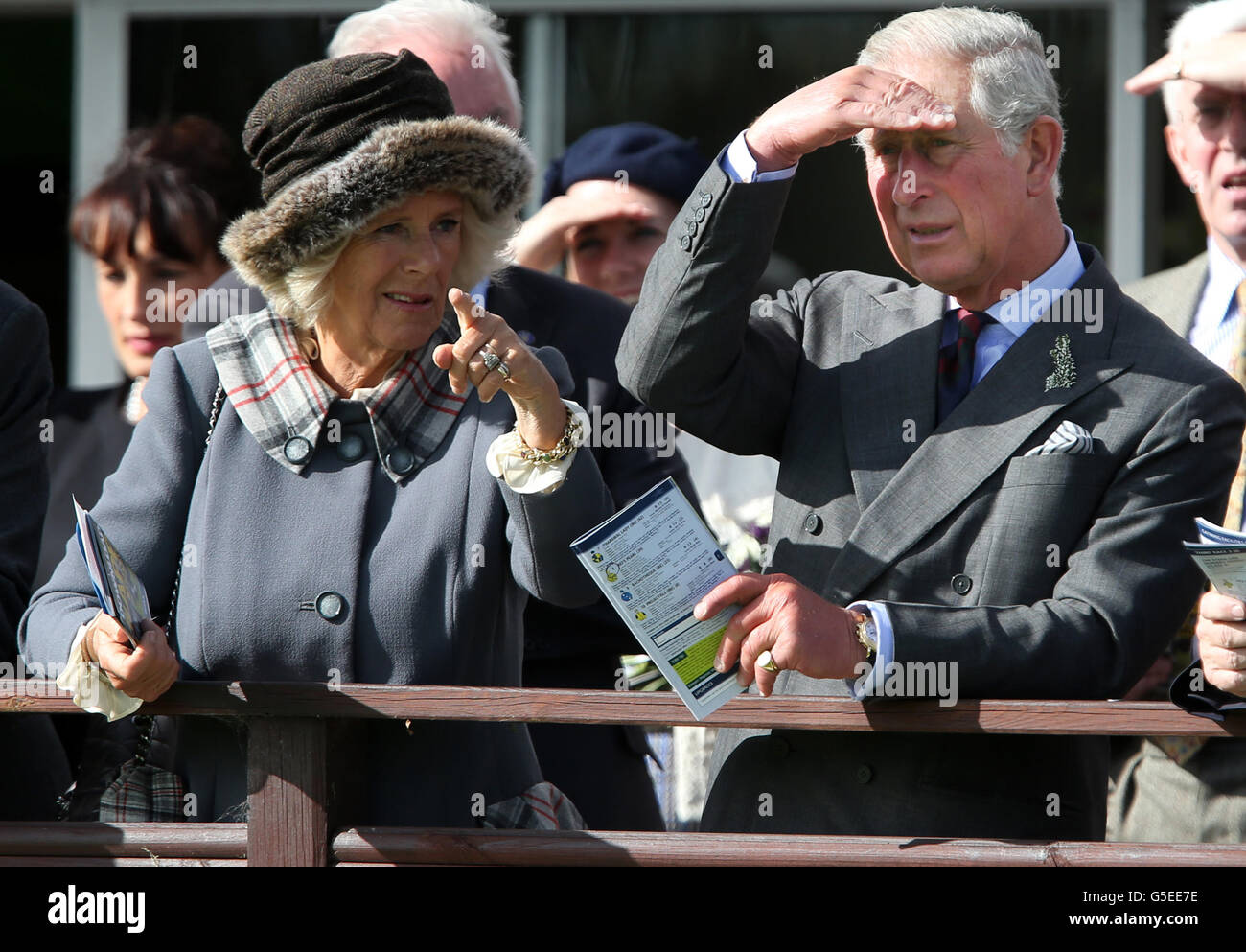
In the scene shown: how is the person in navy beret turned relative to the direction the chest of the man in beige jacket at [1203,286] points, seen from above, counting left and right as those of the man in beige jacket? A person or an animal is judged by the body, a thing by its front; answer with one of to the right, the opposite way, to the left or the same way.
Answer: the same way

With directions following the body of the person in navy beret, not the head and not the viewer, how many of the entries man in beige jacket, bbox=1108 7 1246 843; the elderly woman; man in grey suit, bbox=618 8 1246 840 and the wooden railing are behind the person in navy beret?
0

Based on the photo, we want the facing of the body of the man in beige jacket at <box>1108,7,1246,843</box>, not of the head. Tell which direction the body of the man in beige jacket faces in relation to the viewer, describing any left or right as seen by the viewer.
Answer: facing the viewer

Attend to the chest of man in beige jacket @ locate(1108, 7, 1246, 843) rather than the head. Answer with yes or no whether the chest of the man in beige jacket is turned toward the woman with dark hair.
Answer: no

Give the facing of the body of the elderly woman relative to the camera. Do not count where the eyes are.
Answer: toward the camera

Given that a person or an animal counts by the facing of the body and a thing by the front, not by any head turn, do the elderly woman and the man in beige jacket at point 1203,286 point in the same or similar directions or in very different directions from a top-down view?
same or similar directions

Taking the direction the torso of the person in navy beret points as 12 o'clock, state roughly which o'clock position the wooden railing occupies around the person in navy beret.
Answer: The wooden railing is roughly at 12 o'clock from the person in navy beret.

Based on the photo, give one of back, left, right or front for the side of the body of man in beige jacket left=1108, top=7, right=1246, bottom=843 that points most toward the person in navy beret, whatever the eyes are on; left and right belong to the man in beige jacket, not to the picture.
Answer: right

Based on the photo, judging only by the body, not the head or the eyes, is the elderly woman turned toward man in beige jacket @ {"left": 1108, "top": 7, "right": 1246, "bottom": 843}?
no

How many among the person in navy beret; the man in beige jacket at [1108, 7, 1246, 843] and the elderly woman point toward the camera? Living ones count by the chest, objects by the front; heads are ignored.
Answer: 3

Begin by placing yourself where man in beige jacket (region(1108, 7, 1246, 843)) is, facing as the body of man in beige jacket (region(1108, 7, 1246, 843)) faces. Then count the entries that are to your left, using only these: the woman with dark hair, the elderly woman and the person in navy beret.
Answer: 0

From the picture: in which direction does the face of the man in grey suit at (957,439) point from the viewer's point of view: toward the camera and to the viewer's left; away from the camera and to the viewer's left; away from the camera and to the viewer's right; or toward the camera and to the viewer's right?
toward the camera and to the viewer's left
